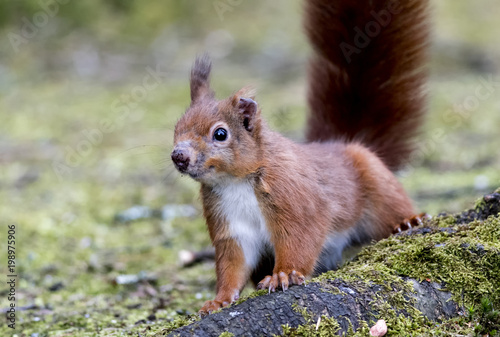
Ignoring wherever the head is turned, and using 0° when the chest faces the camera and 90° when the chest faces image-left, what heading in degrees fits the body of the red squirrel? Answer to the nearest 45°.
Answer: approximately 45°
